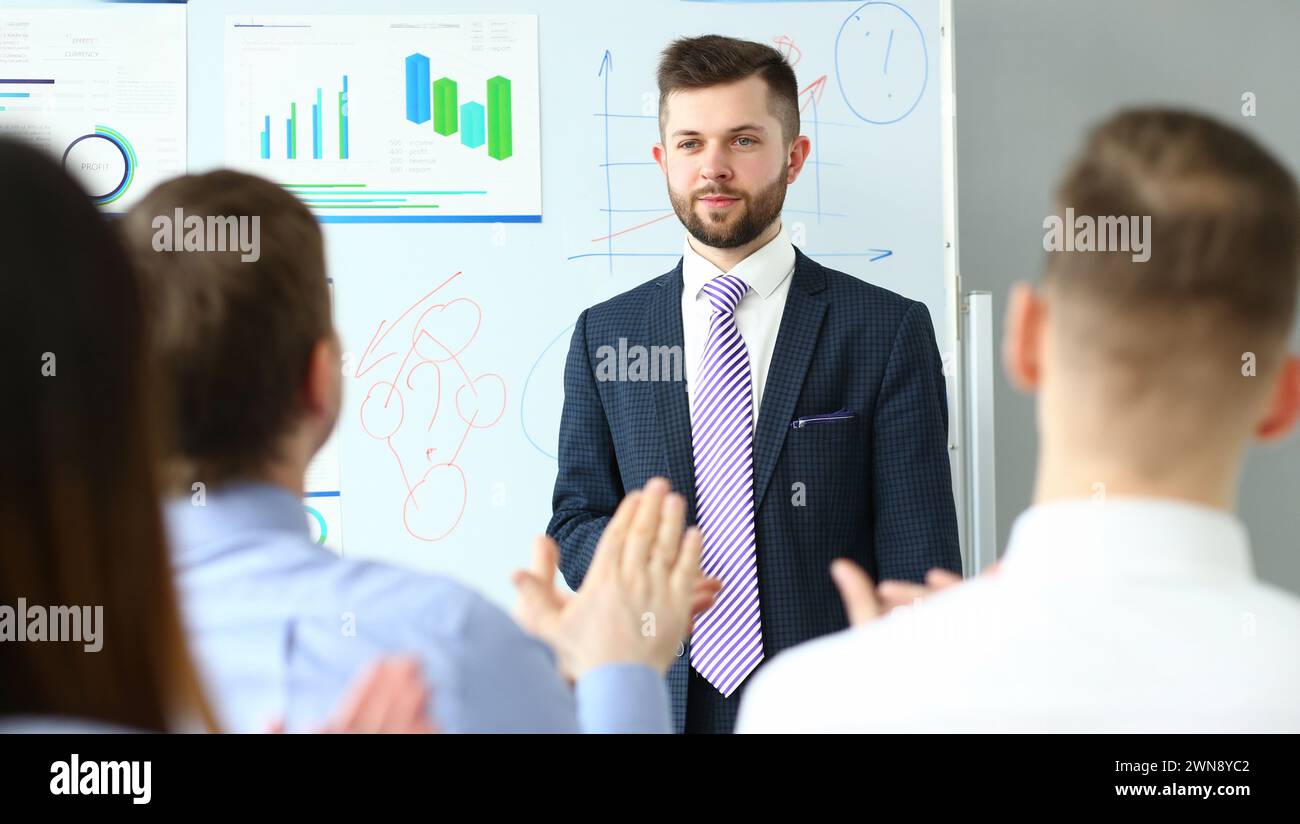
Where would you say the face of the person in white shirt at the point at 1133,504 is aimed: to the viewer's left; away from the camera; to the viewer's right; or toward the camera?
away from the camera

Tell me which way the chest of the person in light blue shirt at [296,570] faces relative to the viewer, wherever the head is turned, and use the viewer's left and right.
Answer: facing away from the viewer and to the right of the viewer

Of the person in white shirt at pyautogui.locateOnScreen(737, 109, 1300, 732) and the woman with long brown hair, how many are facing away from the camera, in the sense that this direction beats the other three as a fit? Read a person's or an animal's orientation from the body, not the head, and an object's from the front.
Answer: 2

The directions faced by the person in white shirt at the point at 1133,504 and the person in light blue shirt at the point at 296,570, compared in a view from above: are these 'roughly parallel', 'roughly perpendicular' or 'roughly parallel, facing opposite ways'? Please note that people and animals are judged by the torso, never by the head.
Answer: roughly parallel

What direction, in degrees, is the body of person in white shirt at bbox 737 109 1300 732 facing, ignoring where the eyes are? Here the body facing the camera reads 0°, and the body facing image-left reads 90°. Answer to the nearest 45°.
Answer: approximately 180°

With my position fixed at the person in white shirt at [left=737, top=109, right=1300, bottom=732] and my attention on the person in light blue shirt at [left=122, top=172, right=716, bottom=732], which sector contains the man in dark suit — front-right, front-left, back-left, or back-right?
front-right

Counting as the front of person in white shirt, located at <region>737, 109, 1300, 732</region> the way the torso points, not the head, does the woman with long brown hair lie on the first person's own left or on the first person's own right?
on the first person's own left

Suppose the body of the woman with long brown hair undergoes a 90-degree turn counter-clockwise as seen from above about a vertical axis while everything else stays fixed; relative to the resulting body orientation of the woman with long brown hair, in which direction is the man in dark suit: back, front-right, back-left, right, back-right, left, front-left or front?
back-right

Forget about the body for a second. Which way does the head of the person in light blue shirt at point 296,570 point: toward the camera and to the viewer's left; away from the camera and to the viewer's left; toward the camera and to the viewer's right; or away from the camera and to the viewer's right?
away from the camera and to the viewer's right

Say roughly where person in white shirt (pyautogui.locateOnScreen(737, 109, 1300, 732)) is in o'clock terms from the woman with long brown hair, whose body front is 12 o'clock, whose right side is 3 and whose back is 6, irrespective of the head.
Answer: The person in white shirt is roughly at 3 o'clock from the woman with long brown hair.

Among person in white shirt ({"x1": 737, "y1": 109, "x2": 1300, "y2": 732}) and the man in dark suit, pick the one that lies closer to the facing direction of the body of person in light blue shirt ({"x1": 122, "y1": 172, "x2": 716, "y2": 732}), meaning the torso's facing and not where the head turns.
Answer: the man in dark suit

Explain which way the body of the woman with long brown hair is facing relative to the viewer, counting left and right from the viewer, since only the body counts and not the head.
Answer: facing away from the viewer
